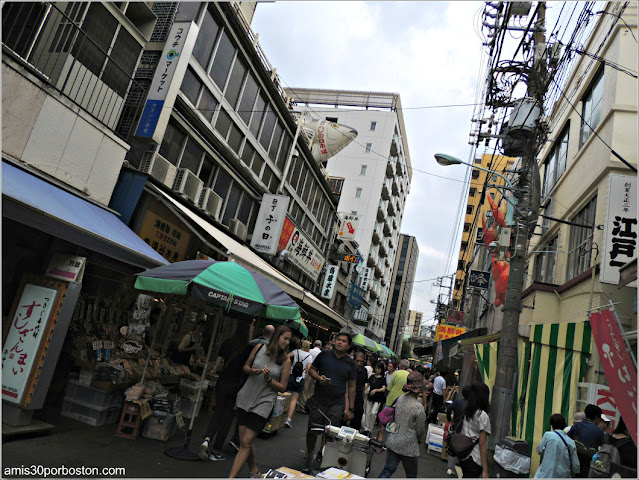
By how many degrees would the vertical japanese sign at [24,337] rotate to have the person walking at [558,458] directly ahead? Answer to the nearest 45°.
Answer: approximately 45° to its left

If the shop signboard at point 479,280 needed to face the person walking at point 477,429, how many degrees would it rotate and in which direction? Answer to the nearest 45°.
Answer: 0° — it already faces them

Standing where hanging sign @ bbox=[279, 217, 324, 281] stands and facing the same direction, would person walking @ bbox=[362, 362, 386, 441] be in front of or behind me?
in front

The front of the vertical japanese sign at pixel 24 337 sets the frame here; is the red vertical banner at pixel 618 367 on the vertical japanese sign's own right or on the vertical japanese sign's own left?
on the vertical japanese sign's own left

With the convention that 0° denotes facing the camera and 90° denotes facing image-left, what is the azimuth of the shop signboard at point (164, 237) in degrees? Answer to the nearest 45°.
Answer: approximately 315°

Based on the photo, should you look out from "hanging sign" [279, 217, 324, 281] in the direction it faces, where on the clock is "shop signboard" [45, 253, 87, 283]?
The shop signboard is roughly at 2 o'clock from the hanging sign.

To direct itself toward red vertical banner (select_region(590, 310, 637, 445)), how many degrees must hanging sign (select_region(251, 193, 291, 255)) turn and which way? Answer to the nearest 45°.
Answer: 0° — it already faces it

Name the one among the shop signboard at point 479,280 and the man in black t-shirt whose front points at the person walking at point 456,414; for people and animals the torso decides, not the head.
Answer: the shop signboard
